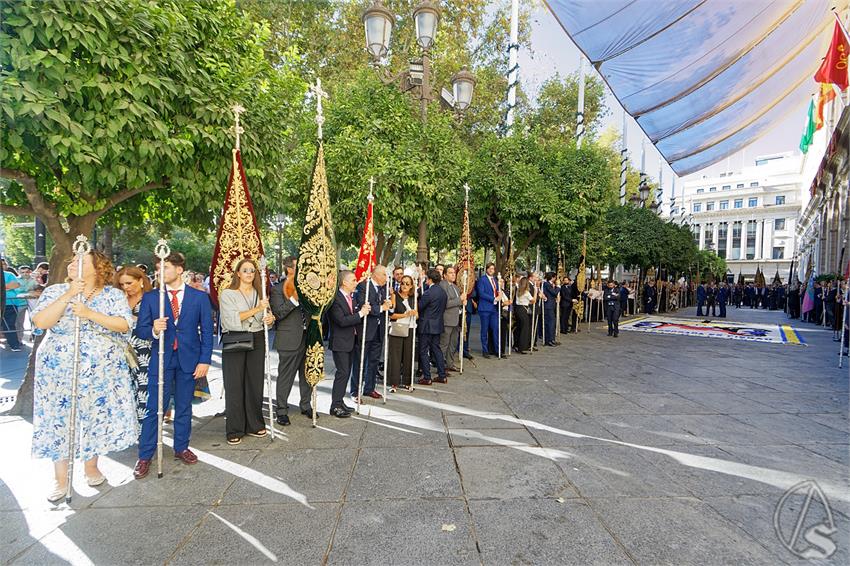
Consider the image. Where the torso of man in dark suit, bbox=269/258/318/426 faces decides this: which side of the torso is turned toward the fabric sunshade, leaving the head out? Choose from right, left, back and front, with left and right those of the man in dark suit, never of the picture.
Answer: left

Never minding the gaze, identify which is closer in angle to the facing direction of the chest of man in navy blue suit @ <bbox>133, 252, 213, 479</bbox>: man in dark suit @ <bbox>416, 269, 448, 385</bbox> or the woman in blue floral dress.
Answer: the woman in blue floral dress

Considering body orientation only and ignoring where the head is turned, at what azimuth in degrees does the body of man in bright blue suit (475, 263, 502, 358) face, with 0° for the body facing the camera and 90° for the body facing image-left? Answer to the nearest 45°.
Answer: approximately 315°

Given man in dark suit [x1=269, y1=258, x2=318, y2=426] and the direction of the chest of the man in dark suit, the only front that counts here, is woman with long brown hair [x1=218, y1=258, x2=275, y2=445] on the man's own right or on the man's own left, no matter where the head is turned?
on the man's own right

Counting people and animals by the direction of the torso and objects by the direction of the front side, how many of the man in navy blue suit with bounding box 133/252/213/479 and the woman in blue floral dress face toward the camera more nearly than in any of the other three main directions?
2

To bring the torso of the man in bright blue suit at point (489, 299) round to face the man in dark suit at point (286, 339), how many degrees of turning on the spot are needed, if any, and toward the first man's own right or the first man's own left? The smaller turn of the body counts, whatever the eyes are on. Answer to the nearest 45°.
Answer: approximately 90° to the first man's own right

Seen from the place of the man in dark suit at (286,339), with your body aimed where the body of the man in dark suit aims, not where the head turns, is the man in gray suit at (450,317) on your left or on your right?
on your left

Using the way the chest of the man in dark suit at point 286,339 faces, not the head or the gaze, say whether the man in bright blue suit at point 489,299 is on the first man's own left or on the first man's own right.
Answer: on the first man's own left
